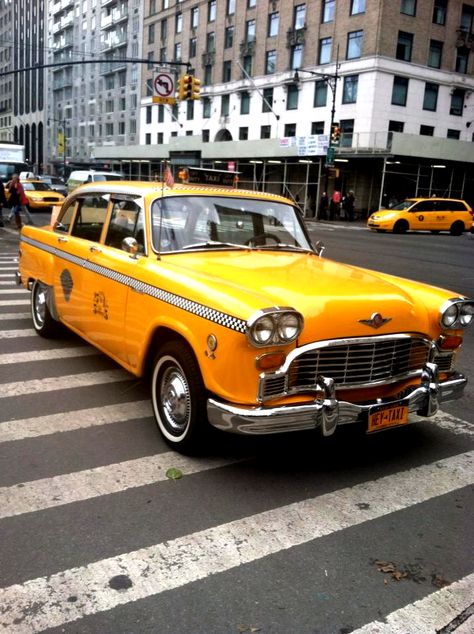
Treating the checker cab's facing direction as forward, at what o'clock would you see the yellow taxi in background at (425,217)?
The yellow taxi in background is roughly at 8 o'clock from the checker cab.

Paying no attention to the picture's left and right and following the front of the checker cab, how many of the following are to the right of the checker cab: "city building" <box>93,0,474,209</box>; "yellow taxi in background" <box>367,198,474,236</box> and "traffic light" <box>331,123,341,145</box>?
0

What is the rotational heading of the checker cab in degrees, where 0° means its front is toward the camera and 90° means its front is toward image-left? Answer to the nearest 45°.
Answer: approximately 315°

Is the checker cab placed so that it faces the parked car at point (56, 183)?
no

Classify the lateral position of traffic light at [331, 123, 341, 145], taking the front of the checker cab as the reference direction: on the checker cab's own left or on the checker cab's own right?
on the checker cab's own left

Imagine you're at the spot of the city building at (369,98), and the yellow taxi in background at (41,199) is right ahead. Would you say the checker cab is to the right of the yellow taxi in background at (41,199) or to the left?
left

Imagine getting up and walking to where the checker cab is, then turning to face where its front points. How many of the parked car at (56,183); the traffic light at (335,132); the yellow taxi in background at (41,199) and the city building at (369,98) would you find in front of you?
0

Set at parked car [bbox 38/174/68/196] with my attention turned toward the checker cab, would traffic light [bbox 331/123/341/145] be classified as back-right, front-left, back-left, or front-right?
front-left

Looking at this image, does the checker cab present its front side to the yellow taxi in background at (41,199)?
no

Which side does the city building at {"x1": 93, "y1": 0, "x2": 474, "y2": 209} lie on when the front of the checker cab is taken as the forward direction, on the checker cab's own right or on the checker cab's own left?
on the checker cab's own left
